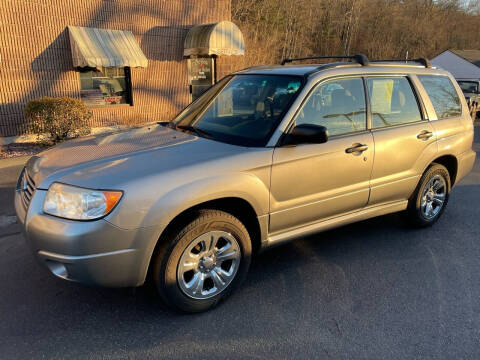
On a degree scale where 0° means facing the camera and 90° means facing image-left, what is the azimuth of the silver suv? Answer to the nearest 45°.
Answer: approximately 45°
